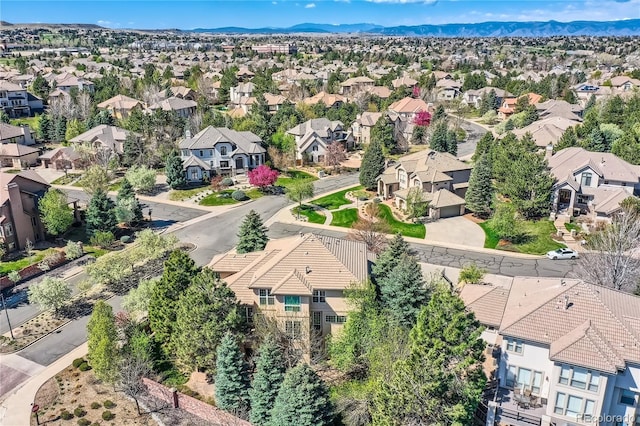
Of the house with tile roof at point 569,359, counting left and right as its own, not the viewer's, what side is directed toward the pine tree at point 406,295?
left

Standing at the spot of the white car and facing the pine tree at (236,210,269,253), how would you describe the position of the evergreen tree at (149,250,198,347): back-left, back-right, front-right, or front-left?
front-left

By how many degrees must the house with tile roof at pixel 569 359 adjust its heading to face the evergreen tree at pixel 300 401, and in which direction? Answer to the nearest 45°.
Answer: approximately 135° to its left

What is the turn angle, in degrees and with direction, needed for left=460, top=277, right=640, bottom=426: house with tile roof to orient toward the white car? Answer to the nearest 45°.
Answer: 0° — it already faces it

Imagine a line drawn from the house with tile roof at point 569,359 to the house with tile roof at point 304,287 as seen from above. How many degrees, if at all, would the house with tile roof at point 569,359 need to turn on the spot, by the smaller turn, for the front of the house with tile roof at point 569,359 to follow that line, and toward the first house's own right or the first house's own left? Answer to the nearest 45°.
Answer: approximately 90° to the first house's own left

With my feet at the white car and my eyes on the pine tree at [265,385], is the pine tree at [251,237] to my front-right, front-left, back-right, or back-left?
front-right

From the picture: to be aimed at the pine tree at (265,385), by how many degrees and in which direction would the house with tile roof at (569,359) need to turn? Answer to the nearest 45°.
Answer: approximately 135° to its left

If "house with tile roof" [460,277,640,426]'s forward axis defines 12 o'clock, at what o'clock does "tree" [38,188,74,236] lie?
The tree is roughly at 9 o'clock from the house with tile roof.

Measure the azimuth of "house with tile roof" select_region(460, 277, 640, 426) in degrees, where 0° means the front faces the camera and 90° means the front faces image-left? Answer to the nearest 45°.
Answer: approximately 180°

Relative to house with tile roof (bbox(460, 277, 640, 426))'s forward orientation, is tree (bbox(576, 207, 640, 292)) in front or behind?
in front

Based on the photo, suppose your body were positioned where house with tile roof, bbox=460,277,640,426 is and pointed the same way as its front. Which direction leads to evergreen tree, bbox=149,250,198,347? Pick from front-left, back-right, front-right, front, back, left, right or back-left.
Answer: left

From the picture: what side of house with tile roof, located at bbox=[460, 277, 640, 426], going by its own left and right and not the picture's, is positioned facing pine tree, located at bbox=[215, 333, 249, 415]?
left
